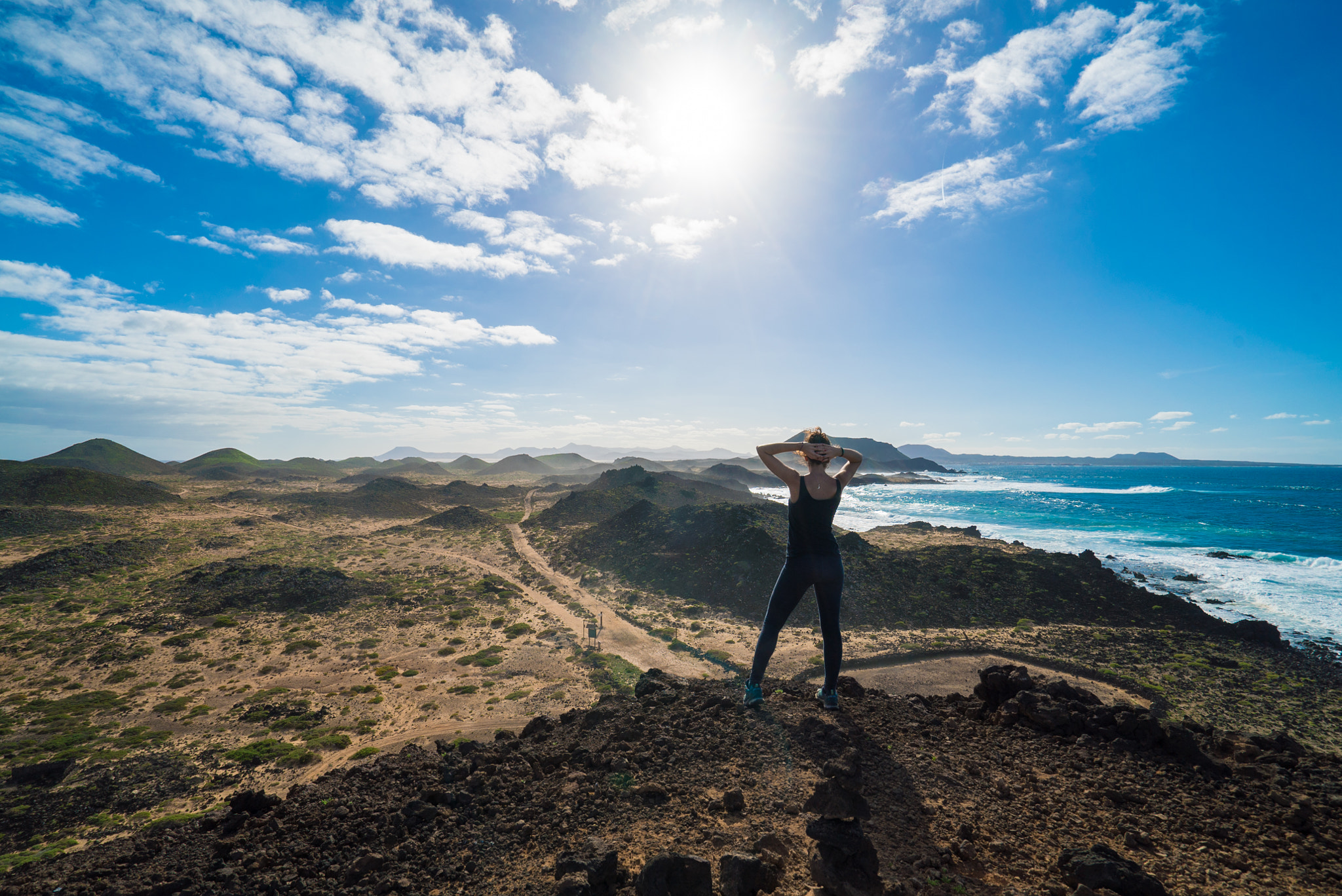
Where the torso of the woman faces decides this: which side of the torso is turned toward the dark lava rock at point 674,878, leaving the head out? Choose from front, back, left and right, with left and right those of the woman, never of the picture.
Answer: back

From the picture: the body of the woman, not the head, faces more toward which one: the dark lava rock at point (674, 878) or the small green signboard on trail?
the small green signboard on trail

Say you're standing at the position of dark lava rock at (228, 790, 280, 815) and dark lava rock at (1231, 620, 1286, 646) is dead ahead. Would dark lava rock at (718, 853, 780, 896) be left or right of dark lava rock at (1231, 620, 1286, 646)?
right

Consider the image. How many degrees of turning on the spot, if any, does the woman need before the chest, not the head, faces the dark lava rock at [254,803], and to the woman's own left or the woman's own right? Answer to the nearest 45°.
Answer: approximately 90° to the woman's own left

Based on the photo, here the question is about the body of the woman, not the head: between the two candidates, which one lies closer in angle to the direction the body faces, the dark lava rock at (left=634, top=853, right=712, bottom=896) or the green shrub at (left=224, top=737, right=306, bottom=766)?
the green shrub

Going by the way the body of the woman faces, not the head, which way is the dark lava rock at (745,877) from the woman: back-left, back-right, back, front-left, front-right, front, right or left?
back

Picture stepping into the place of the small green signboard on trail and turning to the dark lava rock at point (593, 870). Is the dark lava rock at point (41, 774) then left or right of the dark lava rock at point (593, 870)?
right

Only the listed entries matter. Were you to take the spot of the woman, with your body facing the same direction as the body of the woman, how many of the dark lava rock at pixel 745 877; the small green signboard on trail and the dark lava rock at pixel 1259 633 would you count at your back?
1

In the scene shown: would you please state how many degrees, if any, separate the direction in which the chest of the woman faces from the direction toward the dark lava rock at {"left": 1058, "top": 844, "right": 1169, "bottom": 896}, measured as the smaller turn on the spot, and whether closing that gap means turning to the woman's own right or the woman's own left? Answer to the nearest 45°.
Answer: approximately 135° to the woman's own right

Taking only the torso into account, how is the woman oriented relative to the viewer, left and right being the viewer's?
facing away from the viewer

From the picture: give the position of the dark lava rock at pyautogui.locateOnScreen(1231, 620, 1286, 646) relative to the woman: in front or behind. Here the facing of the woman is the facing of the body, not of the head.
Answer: in front

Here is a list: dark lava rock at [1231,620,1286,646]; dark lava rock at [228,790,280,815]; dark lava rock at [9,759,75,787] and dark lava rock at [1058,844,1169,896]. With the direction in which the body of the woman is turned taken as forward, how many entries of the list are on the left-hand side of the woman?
2
